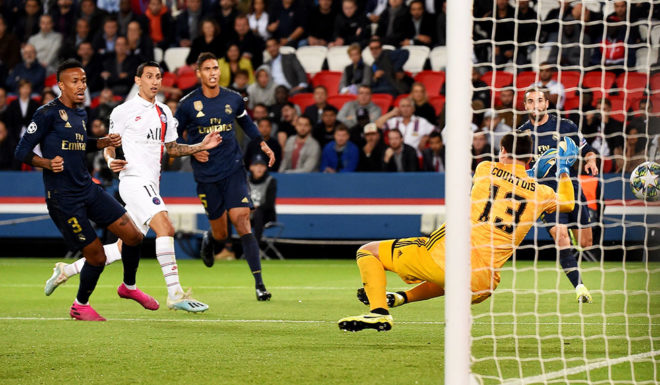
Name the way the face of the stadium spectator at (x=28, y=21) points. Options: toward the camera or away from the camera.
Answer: toward the camera

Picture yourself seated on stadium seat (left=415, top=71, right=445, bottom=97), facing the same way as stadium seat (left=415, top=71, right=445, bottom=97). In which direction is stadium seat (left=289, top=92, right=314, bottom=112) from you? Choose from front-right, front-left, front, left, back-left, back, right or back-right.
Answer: right

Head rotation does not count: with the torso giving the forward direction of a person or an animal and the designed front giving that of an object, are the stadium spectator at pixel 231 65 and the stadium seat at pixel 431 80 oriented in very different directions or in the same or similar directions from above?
same or similar directions

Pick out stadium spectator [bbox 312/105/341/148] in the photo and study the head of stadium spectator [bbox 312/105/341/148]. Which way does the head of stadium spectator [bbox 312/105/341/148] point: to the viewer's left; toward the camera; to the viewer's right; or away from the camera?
toward the camera

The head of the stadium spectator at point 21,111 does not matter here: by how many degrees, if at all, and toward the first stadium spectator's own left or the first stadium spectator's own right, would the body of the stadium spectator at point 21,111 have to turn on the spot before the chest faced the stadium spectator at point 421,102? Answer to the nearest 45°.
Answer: approximately 45° to the first stadium spectator's own left

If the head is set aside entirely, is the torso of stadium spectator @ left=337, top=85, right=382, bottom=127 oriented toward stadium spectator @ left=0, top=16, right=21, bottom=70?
no

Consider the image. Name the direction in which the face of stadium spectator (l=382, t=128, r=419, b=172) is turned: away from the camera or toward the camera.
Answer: toward the camera

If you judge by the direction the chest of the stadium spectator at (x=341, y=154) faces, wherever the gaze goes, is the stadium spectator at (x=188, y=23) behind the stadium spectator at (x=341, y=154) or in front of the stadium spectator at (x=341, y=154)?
behind

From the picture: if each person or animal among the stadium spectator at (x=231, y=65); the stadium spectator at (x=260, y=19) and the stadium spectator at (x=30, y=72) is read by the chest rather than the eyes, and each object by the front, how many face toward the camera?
3

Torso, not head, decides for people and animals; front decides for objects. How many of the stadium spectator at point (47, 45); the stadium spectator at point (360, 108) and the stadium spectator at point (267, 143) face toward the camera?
3

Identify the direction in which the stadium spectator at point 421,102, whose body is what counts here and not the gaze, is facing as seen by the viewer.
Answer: toward the camera

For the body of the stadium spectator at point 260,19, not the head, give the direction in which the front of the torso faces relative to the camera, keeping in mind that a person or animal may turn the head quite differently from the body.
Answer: toward the camera

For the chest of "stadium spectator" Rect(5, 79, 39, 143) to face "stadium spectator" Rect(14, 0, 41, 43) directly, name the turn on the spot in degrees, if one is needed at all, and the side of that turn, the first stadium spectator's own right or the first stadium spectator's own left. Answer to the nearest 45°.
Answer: approximately 180°

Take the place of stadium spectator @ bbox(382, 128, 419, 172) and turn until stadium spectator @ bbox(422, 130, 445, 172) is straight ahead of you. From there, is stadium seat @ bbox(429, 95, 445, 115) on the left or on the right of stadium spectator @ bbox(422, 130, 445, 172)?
left

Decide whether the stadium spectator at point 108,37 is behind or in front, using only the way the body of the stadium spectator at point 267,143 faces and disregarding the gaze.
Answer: behind

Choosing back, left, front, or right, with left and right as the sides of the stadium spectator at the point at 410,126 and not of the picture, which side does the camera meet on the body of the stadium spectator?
front

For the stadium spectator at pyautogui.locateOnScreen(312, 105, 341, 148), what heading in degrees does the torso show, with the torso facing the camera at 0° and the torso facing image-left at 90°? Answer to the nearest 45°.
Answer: approximately 0°

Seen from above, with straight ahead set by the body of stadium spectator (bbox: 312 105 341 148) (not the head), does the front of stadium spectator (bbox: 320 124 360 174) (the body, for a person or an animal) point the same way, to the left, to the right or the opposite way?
the same way
